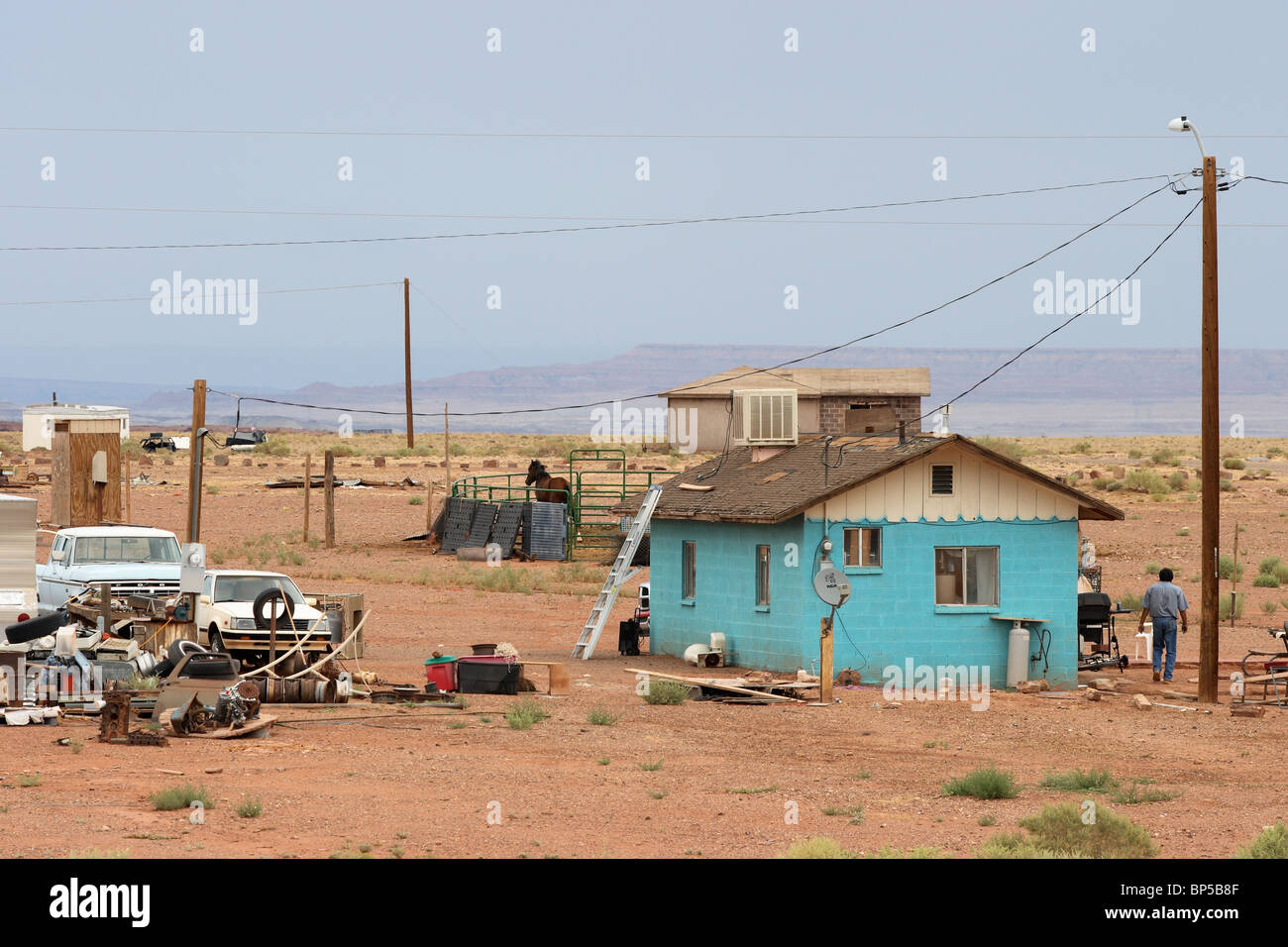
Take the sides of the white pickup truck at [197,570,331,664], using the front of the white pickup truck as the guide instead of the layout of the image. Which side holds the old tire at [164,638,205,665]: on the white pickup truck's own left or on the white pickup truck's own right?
on the white pickup truck's own right

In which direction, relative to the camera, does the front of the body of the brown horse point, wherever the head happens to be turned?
to the viewer's left

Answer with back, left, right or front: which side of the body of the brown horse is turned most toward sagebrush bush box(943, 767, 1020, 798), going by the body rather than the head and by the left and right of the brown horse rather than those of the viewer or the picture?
left

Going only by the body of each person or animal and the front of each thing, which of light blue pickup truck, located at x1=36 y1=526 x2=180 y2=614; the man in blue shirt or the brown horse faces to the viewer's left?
the brown horse

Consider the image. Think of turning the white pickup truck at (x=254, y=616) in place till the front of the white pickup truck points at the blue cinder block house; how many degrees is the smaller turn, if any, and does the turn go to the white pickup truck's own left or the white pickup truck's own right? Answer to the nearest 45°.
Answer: approximately 45° to the white pickup truck's own left

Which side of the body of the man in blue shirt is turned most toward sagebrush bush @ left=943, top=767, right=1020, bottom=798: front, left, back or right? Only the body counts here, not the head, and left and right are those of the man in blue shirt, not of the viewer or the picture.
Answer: back

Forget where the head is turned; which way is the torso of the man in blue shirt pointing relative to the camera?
away from the camera

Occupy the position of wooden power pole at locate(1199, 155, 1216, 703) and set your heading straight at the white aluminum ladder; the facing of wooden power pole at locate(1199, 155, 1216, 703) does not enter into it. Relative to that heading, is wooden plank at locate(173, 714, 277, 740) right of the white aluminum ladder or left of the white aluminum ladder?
left

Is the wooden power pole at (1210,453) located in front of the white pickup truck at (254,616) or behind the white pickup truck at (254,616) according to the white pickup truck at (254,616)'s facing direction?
in front

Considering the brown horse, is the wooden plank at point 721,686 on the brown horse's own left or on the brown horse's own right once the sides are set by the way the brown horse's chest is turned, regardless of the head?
on the brown horse's own left

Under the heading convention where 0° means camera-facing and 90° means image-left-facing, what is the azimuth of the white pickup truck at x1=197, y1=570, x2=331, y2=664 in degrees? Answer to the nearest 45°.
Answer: approximately 315°

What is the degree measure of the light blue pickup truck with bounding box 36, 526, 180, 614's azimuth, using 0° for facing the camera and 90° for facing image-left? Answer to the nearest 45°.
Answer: approximately 315°
